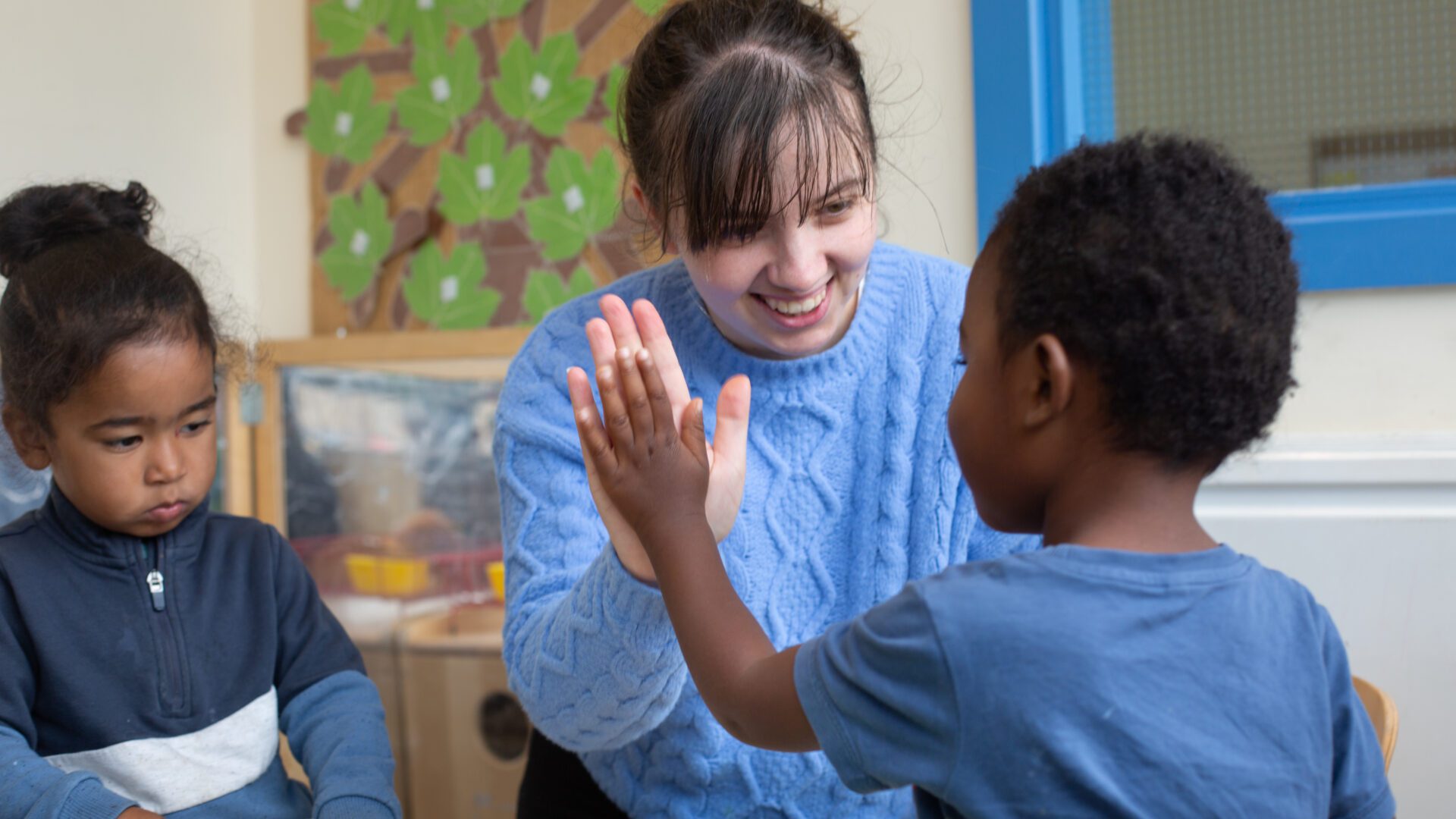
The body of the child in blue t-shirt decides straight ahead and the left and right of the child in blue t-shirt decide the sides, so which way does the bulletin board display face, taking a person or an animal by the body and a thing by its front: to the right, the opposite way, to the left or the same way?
the opposite way

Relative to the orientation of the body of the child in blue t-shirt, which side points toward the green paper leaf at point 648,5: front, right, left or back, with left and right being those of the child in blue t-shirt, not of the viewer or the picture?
front

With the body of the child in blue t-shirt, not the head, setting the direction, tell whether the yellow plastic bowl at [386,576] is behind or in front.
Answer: in front

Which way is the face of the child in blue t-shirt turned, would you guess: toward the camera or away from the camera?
away from the camera

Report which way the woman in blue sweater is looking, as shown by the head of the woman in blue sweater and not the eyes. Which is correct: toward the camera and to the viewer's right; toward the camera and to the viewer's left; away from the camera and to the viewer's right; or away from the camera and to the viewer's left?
toward the camera and to the viewer's right

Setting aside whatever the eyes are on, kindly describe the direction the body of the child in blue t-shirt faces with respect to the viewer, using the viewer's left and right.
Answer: facing away from the viewer and to the left of the viewer

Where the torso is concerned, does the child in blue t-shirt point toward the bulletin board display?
yes

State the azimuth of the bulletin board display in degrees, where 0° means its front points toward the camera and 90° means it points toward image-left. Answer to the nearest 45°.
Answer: approximately 0°

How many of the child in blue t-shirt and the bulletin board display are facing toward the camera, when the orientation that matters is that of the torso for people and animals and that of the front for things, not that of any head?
1
